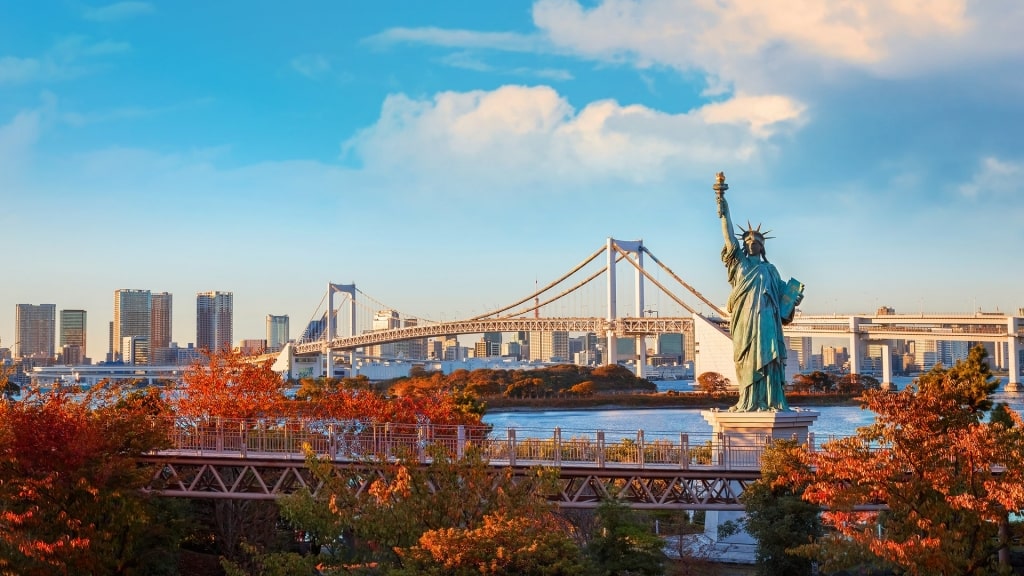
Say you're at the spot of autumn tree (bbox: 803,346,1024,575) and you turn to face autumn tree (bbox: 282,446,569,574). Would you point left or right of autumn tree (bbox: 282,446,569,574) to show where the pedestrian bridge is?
right

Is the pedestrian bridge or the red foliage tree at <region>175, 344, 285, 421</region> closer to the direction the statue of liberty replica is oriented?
the pedestrian bridge

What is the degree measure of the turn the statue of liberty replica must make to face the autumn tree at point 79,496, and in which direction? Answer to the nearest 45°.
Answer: approximately 45° to its right

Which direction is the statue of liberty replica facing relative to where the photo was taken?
toward the camera

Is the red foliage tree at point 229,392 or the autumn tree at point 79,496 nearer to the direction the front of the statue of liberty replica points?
the autumn tree

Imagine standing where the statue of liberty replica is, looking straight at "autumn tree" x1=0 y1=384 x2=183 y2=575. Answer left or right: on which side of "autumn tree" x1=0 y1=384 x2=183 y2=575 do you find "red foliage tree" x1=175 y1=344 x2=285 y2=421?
right

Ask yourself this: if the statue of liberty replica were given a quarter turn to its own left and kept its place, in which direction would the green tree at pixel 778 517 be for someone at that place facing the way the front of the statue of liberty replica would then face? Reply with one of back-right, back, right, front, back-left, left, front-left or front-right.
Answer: right

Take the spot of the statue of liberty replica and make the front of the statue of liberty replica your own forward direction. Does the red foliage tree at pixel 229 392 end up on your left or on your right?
on your right

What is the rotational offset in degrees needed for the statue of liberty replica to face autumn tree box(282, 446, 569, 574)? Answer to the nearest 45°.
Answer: approximately 45° to its right

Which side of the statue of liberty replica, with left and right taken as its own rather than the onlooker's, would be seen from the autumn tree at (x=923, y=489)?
front
